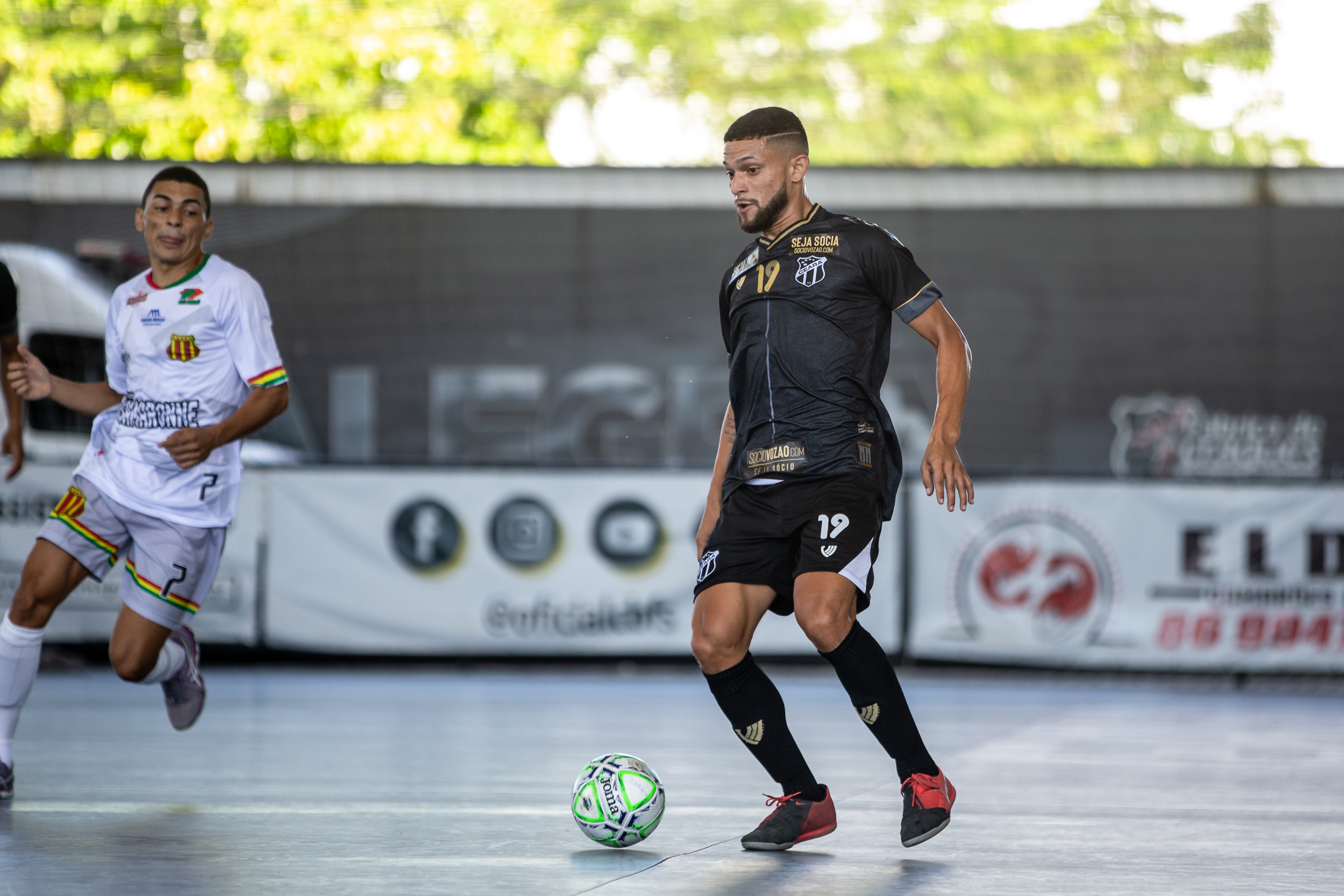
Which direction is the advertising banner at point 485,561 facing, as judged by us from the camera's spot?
facing the viewer

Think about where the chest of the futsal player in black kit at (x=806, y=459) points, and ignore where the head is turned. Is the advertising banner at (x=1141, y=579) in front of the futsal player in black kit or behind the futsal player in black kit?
behind

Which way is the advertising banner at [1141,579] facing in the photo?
toward the camera

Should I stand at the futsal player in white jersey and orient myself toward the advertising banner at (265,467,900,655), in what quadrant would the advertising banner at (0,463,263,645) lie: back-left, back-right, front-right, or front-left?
front-left

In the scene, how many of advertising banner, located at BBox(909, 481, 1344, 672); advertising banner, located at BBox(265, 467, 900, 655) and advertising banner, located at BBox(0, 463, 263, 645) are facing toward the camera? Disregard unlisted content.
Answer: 3

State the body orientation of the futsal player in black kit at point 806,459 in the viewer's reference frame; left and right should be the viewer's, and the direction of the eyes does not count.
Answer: facing the viewer and to the left of the viewer

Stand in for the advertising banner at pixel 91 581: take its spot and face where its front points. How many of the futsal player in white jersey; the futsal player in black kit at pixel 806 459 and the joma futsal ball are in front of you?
3

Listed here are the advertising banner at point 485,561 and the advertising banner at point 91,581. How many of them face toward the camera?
2

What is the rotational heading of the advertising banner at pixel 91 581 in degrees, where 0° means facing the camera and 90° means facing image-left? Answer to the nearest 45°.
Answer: approximately 0°

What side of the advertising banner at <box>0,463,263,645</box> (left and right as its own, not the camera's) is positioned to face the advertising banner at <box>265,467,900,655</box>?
left

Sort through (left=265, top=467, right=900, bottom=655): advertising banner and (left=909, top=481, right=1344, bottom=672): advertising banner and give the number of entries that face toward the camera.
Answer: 2

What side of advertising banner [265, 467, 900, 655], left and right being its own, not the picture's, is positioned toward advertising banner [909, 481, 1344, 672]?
left

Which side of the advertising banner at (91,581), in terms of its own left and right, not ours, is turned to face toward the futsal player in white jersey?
front

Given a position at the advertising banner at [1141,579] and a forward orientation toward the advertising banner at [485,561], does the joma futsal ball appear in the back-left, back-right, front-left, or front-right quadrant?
front-left
